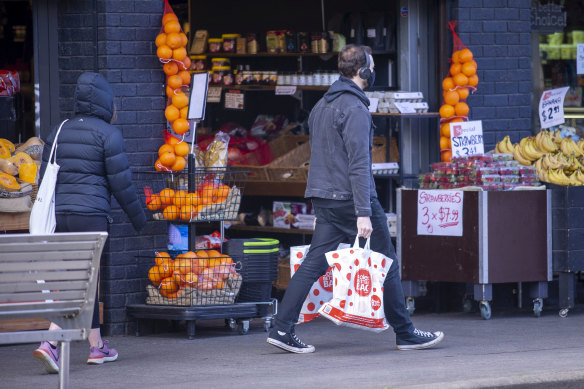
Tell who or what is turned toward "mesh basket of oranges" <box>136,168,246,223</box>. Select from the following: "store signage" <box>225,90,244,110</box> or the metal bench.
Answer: the store signage

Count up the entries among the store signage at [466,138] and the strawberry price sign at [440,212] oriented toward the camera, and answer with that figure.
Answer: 2

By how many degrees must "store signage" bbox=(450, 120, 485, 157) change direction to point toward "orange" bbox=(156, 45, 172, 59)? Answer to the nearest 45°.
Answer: approximately 45° to its right

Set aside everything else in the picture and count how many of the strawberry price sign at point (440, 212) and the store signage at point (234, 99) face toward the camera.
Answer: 2

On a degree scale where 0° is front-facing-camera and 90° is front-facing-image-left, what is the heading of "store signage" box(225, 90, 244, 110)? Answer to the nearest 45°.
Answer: approximately 0°

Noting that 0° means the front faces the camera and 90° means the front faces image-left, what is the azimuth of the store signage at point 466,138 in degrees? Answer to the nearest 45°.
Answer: approximately 0°

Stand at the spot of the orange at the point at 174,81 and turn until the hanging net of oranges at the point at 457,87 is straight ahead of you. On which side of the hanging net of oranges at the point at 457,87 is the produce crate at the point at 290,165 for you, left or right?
left
